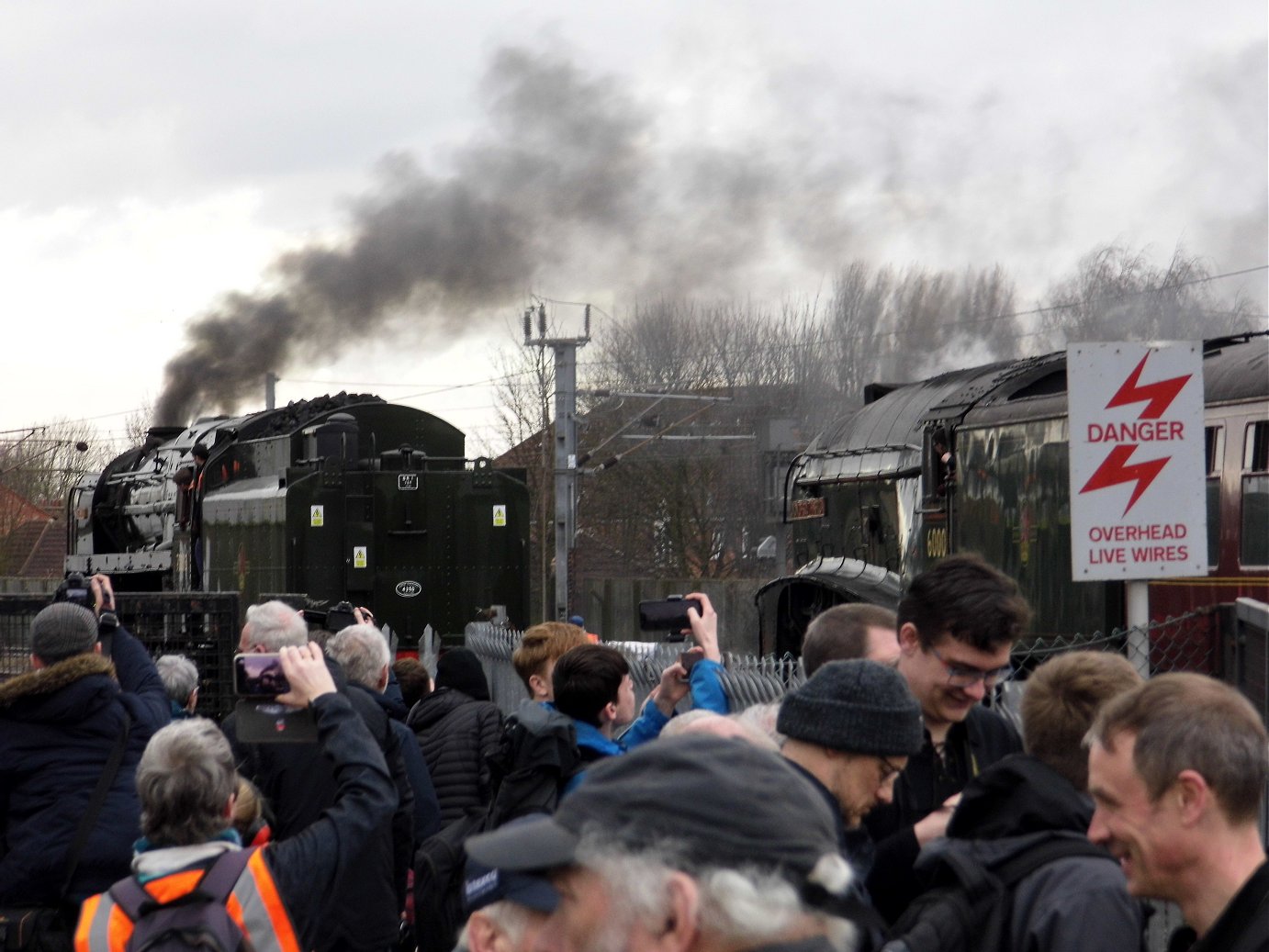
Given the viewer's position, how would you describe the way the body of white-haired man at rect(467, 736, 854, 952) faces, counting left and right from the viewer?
facing to the left of the viewer

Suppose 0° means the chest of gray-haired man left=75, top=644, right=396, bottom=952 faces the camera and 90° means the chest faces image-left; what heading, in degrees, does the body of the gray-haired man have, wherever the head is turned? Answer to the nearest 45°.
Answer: approximately 180°

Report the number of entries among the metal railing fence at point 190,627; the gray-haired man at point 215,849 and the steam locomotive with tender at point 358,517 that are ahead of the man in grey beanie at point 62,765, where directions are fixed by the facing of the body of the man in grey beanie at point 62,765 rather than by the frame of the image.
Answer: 2

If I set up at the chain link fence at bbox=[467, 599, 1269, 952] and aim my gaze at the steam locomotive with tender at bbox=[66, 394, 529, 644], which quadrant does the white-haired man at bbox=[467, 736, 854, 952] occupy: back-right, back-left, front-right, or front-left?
back-left

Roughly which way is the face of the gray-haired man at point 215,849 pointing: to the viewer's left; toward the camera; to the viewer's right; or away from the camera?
away from the camera

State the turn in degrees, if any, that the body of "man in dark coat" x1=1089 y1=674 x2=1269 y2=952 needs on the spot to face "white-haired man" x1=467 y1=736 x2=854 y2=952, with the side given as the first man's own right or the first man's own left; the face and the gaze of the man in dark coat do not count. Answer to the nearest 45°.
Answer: approximately 45° to the first man's own left

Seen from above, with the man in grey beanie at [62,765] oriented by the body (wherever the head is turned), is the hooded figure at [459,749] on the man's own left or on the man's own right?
on the man's own right

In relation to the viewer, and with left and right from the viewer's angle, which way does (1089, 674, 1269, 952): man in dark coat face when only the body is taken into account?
facing to the left of the viewer

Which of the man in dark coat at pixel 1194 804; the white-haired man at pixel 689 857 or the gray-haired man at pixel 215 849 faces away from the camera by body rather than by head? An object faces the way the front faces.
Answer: the gray-haired man at pixel 215 849

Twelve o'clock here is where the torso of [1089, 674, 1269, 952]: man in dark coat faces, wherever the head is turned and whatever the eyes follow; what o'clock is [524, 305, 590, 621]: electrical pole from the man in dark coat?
The electrical pole is roughly at 2 o'clock from the man in dark coat.
